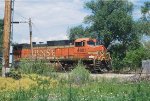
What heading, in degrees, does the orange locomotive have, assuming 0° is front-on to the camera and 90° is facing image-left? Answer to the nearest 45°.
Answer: approximately 315°

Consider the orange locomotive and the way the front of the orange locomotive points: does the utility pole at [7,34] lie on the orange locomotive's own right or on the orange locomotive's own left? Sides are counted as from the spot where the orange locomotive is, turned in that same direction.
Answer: on the orange locomotive's own right

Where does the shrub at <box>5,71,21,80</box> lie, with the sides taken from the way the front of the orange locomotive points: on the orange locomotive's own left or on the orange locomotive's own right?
on the orange locomotive's own right
